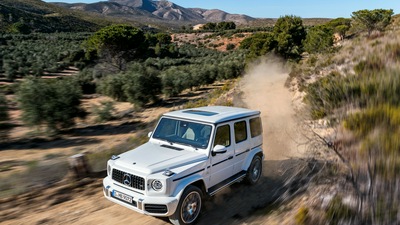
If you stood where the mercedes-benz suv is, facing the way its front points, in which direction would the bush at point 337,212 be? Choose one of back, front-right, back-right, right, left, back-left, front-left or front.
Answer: left

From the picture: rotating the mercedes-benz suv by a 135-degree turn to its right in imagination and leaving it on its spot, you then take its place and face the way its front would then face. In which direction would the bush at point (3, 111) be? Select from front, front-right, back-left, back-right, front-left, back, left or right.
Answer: front-left

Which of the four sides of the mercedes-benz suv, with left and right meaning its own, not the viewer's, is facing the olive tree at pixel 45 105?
right

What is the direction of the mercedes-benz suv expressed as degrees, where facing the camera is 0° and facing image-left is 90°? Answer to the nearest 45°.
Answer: approximately 45°

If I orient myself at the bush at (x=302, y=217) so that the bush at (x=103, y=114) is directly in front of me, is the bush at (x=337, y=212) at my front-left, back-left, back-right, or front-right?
back-right

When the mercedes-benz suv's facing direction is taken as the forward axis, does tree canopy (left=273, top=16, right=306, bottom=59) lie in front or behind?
behind

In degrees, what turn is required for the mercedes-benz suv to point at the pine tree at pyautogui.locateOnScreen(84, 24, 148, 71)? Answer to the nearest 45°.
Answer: approximately 135° to its right
